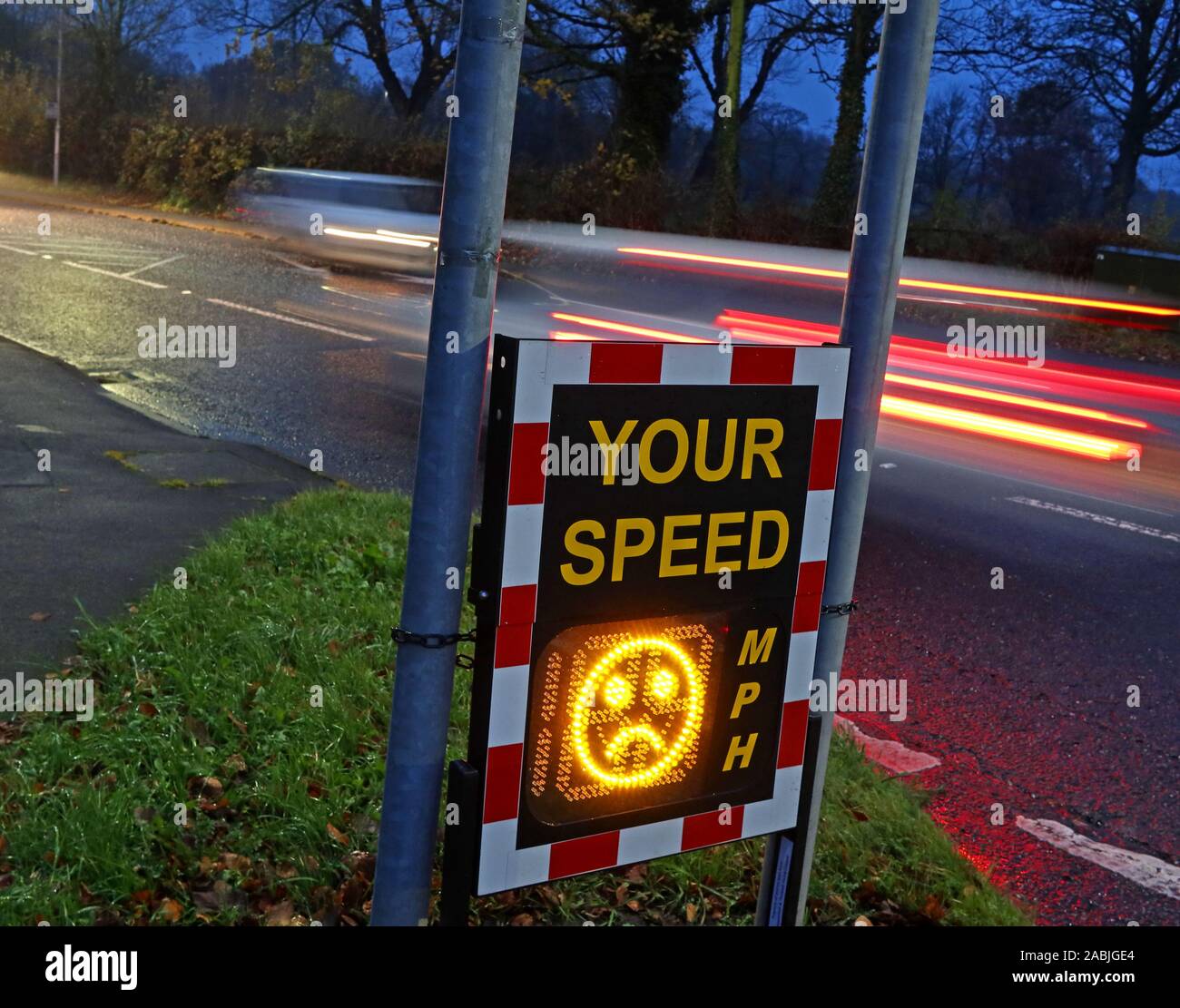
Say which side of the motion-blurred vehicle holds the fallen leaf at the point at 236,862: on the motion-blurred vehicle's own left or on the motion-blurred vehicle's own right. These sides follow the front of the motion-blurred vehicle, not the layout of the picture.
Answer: on the motion-blurred vehicle's own right

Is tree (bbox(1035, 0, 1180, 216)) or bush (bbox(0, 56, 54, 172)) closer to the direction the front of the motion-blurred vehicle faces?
the tree

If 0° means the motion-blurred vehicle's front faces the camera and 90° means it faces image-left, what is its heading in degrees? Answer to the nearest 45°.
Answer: approximately 315°

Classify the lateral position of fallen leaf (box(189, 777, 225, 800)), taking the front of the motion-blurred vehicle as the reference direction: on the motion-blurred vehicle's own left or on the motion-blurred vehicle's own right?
on the motion-blurred vehicle's own right

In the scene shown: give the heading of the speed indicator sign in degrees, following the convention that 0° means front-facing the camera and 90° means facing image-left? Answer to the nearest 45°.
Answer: approximately 315°

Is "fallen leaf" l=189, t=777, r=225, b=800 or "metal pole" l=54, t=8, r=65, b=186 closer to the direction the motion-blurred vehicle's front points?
the fallen leaf

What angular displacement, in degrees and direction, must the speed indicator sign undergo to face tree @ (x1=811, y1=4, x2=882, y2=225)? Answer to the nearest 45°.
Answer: approximately 135° to its left

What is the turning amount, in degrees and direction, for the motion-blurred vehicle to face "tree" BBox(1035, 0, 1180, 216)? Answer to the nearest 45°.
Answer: approximately 45° to its left

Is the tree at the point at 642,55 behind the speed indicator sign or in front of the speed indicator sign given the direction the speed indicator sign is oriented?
behind

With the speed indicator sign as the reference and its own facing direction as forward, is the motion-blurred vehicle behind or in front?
behind
